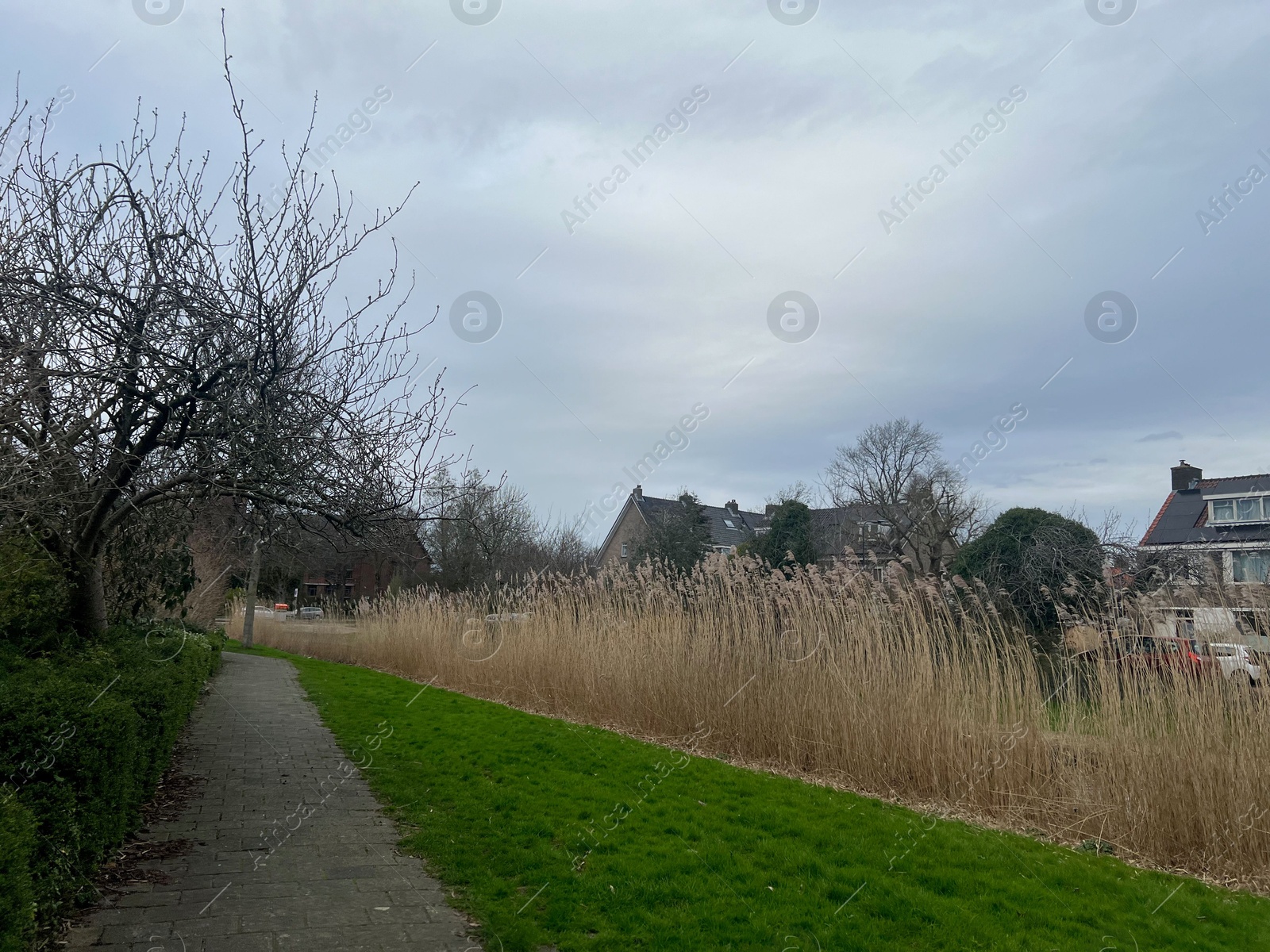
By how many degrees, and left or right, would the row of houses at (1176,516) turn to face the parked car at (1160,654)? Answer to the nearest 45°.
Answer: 0° — it already faces it

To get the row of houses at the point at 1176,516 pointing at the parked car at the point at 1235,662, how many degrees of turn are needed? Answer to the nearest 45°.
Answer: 0° — it already faces it

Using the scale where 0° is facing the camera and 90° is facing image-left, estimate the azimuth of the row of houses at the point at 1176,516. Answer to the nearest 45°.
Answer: approximately 0°

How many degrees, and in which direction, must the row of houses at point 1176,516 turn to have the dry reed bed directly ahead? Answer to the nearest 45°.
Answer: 0° — it already faces it
